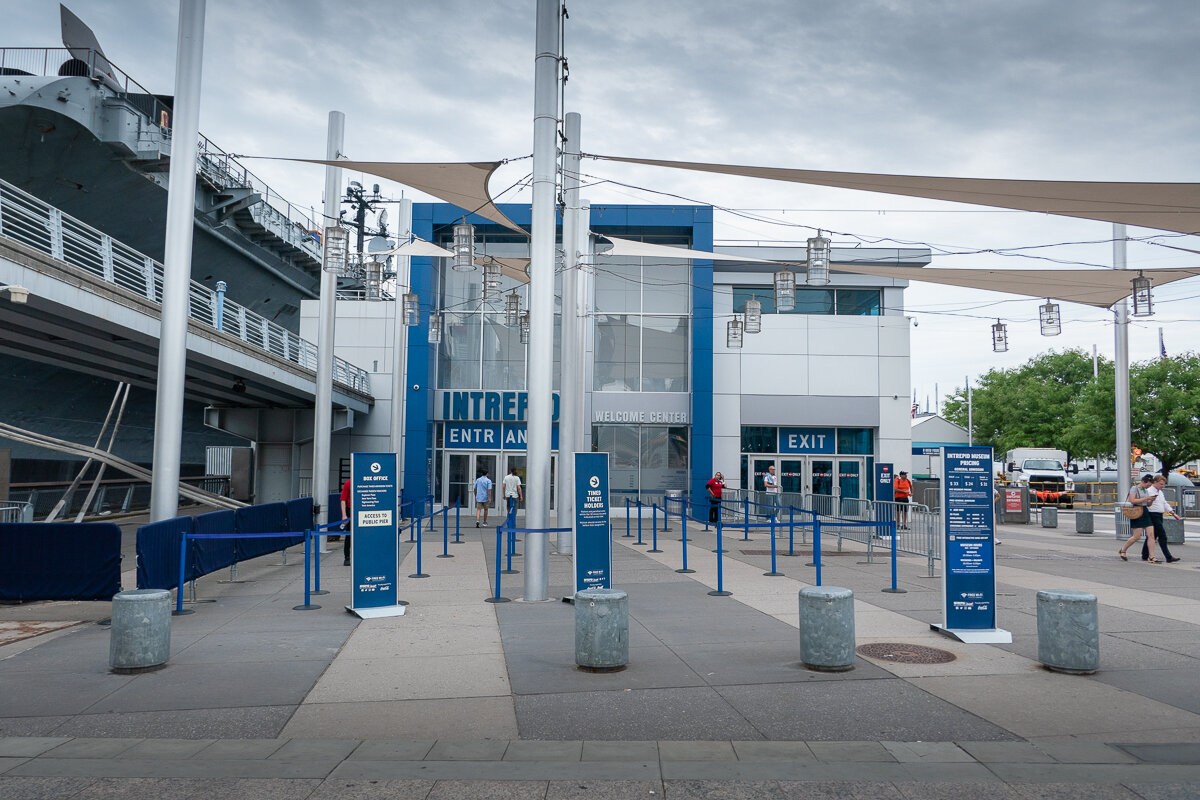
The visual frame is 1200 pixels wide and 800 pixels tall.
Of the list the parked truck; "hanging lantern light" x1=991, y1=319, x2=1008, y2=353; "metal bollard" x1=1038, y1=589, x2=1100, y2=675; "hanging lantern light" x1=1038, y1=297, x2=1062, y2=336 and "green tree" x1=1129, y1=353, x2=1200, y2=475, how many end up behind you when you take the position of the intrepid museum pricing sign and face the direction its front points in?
4

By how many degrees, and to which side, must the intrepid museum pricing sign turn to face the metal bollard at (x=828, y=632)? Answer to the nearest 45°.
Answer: approximately 45° to its right

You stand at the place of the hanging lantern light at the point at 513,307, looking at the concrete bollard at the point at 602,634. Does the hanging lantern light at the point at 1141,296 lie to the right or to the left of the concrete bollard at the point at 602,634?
left

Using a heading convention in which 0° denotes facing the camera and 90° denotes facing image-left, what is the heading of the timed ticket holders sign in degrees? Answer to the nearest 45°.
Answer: approximately 0°

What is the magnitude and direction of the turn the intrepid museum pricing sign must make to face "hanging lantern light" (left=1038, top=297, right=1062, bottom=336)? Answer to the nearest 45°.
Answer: approximately 180°

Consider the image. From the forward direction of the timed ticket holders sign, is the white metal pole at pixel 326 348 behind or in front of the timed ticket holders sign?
behind

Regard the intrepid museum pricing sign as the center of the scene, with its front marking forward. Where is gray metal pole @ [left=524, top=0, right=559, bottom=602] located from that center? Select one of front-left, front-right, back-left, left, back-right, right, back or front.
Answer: right

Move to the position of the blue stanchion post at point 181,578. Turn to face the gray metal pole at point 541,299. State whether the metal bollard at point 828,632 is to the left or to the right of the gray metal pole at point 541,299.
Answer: right

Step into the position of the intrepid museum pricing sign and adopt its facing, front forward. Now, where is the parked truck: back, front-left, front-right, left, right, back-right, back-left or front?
back

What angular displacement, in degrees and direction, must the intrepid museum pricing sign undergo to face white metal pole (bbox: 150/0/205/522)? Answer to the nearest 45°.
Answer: approximately 90° to its right

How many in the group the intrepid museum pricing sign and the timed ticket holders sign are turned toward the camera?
2

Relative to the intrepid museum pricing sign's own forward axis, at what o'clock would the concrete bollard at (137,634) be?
The concrete bollard is roughly at 2 o'clock from the intrepid museum pricing sign.

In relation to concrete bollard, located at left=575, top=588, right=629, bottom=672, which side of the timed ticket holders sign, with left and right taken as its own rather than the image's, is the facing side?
front

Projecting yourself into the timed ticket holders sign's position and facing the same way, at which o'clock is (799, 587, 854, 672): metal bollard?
The metal bollard is roughly at 11 o'clock from the timed ticket holders sign.

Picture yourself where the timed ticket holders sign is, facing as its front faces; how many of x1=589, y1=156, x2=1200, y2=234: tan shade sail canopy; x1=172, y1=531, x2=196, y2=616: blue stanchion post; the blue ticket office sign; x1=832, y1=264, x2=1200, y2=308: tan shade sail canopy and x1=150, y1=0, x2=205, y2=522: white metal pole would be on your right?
3
